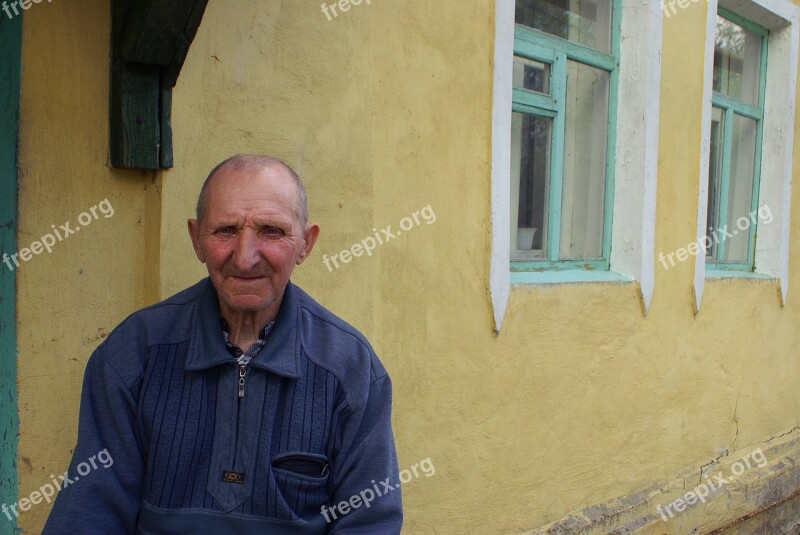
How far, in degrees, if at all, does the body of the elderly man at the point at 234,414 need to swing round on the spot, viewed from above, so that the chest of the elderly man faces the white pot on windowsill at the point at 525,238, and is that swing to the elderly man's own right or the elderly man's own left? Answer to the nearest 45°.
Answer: approximately 135° to the elderly man's own left

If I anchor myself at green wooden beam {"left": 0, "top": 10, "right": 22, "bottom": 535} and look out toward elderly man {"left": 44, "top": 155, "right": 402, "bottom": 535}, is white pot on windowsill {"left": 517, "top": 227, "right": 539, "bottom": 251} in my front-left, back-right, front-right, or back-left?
front-left

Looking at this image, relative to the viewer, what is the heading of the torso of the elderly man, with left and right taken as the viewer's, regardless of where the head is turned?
facing the viewer

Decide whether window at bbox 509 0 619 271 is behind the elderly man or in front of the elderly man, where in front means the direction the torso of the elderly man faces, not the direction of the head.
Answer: behind

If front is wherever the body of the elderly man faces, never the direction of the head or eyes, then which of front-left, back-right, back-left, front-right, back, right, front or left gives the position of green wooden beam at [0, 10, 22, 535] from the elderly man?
back-right

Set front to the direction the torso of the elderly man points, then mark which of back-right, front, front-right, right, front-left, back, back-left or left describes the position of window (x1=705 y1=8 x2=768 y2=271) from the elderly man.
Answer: back-left
